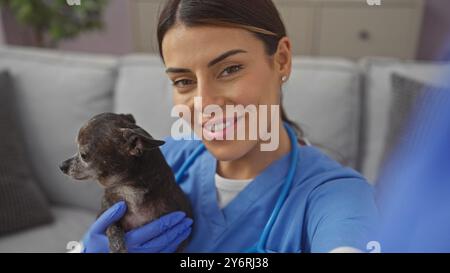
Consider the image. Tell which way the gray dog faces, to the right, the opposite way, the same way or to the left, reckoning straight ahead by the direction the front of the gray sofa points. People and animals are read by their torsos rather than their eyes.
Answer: to the right

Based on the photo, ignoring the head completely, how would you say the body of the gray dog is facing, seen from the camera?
to the viewer's left

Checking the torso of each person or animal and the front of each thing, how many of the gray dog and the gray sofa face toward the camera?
1

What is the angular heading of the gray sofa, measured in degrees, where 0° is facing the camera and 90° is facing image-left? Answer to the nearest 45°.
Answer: approximately 0°
